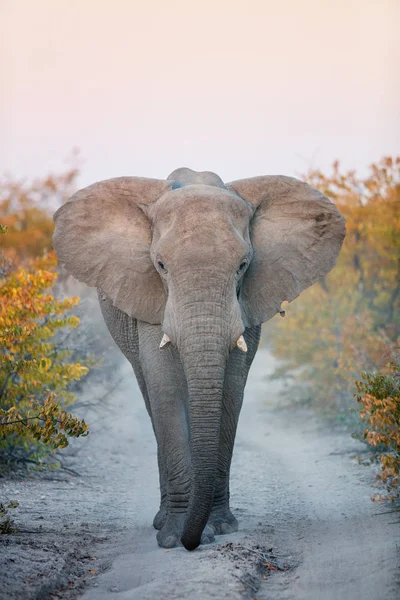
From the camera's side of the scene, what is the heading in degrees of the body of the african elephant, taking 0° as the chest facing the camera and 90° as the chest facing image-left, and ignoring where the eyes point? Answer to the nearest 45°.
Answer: approximately 0°

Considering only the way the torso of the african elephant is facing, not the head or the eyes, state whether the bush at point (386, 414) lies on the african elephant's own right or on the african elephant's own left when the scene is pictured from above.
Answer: on the african elephant's own left

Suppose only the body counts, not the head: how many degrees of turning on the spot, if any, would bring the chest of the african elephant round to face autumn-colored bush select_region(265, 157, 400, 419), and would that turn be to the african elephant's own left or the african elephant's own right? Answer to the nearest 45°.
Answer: approximately 180°

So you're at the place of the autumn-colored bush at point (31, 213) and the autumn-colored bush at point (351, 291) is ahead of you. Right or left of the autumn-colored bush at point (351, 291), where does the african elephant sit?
right

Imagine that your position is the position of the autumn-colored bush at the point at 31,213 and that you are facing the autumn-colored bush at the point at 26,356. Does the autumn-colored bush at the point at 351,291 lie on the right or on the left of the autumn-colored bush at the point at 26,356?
left

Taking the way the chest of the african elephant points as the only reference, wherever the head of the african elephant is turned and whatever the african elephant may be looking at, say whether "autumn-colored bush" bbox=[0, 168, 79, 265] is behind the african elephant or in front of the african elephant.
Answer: behind
